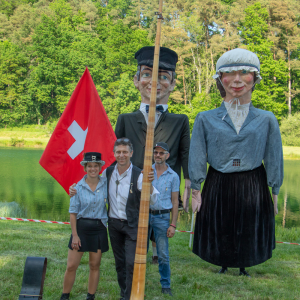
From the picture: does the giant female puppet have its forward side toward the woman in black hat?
no

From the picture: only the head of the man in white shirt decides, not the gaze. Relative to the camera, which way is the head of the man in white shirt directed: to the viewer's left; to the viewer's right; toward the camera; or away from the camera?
toward the camera

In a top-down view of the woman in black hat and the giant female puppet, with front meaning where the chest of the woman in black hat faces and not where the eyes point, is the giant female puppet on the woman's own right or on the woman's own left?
on the woman's own left

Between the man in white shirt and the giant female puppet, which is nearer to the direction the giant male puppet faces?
the man in white shirt

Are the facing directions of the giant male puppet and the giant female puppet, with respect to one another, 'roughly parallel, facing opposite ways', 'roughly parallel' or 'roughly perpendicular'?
roughly parallel

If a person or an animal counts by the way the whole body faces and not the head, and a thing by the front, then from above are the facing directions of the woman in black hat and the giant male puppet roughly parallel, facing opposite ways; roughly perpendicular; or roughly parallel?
roughly parallel

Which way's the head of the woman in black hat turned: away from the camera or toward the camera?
toward the camera

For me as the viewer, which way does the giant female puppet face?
facing the viewer

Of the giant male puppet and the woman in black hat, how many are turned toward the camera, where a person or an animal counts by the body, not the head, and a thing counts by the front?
2

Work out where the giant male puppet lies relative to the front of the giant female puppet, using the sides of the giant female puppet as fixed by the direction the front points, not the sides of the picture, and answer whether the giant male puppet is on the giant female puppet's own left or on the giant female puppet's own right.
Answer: on the giant female puppet's own right

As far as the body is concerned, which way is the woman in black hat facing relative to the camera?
toward the camera

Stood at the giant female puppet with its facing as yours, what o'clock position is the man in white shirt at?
The man in white shirt is roughly at 2 o'clock from the giant female puppet.

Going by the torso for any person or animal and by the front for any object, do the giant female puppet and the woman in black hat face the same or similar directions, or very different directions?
same or similar directions
